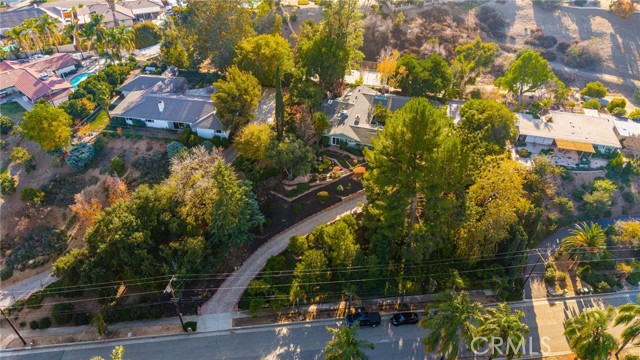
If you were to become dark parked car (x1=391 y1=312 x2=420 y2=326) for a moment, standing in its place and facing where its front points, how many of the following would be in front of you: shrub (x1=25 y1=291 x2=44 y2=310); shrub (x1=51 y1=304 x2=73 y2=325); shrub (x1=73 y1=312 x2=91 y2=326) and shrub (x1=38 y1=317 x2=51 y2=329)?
4

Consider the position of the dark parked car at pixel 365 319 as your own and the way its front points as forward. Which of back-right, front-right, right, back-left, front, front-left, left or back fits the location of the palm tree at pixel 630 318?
back

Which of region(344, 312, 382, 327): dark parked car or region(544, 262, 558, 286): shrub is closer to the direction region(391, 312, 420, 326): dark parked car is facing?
the dark parked car

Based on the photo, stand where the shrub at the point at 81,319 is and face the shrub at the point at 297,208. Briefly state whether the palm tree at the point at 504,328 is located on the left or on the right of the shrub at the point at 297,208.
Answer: right

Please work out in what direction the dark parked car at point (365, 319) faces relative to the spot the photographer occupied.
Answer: facing to the left of the viewer

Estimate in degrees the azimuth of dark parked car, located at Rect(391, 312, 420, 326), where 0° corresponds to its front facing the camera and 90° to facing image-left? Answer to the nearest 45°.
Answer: approximately 90°

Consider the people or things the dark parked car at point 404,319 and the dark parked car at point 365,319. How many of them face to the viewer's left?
2

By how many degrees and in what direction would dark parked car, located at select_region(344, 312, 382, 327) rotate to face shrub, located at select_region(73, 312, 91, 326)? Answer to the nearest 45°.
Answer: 0° — it already faces it

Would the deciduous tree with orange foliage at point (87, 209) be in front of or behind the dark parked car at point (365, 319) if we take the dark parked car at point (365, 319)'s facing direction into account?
in front

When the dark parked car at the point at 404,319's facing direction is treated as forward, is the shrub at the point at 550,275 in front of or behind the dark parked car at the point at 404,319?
behind

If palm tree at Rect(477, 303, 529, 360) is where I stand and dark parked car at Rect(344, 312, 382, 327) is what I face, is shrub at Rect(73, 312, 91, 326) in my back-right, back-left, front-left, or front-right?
front-left

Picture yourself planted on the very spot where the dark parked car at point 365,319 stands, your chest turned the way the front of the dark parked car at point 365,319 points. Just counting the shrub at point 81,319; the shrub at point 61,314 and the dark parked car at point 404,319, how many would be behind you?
1

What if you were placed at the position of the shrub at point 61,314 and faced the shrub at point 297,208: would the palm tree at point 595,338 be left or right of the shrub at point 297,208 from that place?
right

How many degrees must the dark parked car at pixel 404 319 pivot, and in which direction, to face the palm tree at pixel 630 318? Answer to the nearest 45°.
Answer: approximately 180°

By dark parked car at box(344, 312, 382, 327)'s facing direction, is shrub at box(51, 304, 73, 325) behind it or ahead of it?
ahead

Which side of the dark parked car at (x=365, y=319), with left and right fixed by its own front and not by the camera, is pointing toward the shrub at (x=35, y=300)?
front
